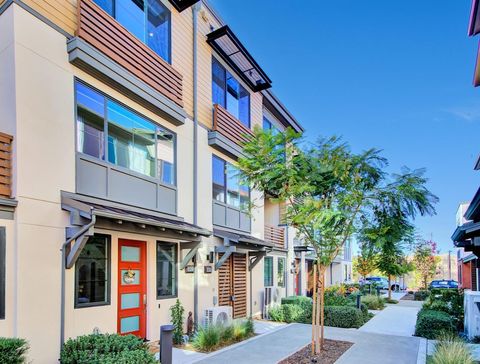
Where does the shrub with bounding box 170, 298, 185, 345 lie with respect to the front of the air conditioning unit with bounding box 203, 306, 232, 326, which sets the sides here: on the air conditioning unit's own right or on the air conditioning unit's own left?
on the air conditioning unit's own right

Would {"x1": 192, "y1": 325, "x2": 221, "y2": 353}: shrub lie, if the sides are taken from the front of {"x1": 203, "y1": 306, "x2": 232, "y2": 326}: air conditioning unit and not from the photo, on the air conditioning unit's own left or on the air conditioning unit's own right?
on the air conditioning unit's own right

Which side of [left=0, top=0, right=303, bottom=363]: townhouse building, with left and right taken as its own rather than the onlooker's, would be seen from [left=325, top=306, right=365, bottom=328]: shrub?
left

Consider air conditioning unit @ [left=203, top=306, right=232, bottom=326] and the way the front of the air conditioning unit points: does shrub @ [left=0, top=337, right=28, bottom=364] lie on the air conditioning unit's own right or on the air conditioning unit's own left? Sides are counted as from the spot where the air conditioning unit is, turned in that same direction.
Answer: on the air conditioning unit's own right

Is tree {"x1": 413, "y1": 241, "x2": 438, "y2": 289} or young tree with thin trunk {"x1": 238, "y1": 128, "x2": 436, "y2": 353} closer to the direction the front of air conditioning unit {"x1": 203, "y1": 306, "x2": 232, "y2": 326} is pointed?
the young tree with thin trunk

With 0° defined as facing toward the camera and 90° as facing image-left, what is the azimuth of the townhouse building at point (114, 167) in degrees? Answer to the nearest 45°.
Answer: approximately 315°

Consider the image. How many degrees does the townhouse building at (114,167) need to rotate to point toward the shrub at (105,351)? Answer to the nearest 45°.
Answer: approximately 45° to its right
